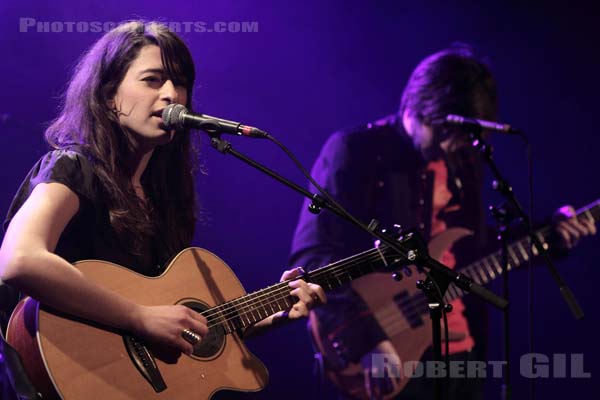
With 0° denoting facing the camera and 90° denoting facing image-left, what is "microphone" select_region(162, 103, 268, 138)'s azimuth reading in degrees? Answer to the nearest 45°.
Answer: approximately 90°

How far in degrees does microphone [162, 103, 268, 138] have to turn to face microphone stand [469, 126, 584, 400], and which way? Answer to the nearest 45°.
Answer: approximately 135° to its right
